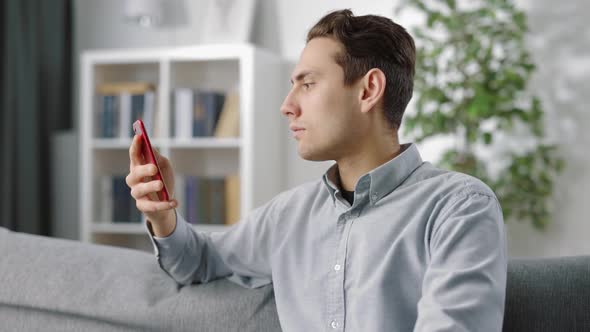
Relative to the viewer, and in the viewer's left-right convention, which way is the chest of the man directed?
facing the viewer and to the left of the viewer

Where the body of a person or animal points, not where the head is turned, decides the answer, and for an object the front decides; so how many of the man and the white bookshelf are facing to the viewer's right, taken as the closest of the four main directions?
0

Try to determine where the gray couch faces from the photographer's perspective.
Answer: facing the viewer

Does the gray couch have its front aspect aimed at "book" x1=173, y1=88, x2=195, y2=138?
no

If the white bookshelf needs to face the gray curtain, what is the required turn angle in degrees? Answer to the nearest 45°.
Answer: approximately 45° to its right

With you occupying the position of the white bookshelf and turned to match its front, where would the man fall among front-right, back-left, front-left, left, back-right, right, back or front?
front-left

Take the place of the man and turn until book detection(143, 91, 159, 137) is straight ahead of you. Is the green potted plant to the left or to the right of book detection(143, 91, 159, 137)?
right

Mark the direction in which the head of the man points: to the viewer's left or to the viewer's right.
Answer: to the viewer's left
